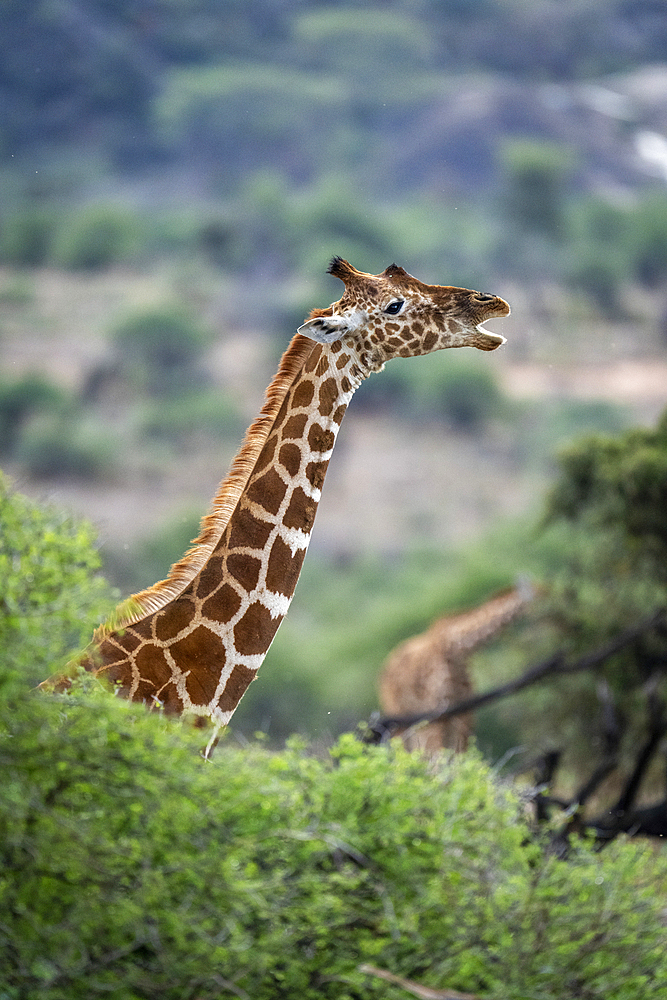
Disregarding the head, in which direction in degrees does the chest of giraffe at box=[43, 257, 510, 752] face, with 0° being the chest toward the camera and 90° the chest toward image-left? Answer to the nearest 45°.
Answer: approximately 270°
